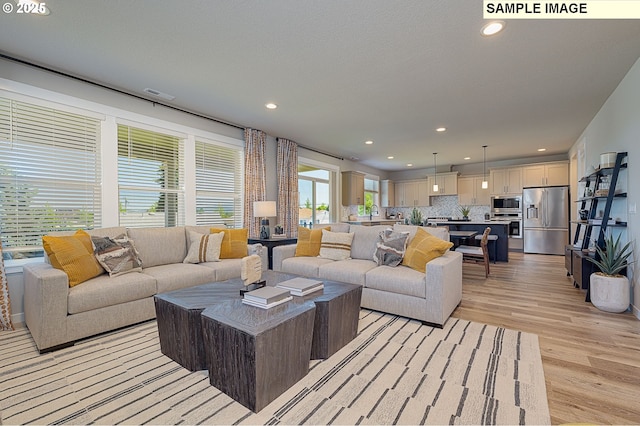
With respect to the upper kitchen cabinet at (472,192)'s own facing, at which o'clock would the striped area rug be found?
The striped area rug is roughly at 12 o'clock from the upper kitchen cabinet.

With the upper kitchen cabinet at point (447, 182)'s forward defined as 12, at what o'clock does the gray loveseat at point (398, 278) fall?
The gray loveseat is roughly at 12 o'clock from the upper kitchen cabinet.

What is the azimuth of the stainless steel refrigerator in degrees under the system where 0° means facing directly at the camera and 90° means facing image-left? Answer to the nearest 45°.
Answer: approximately 0°

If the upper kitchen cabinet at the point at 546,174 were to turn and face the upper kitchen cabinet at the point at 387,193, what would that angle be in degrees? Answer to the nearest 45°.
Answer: approximately 90° to its right

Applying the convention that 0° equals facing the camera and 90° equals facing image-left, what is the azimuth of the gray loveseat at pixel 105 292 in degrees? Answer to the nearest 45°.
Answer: approximately 315°

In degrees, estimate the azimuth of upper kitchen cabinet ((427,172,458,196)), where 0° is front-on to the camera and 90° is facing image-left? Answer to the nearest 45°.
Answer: approximately 0°

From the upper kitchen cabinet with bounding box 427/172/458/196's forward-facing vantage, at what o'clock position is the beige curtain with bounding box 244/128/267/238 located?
The beige curtain is roughly at 1 o'clock from the upper kitchen cabinet.

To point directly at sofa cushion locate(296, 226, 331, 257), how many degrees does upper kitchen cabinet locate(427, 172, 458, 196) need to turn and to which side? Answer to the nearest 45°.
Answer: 0° — it already faces it

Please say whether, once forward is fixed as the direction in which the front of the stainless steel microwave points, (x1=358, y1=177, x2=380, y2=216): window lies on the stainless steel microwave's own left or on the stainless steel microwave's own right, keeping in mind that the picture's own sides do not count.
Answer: on the stainless steel microwave's own right

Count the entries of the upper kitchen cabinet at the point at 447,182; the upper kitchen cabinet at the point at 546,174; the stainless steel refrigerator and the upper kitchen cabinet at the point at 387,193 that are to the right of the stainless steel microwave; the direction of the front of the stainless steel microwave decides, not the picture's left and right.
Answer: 2
